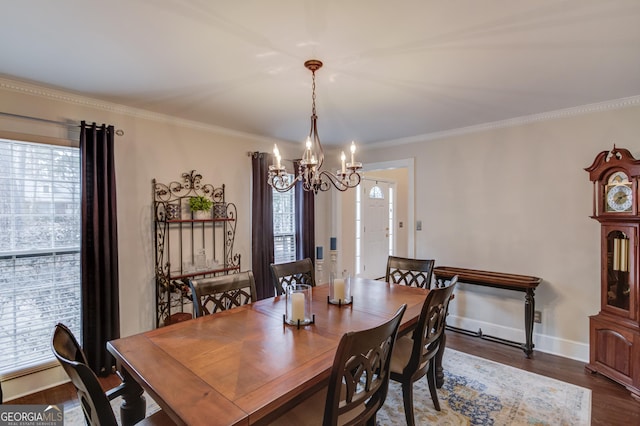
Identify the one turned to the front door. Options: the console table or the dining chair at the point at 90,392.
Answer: the dining chair

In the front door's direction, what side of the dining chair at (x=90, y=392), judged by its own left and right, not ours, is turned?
front

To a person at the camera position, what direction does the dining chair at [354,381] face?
facing away from the viewer and to the left of the viewer

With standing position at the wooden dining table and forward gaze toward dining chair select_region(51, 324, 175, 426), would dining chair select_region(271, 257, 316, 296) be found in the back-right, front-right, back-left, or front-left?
back-right

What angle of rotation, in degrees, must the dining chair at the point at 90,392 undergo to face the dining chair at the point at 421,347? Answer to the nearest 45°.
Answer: approximately 45° to its right

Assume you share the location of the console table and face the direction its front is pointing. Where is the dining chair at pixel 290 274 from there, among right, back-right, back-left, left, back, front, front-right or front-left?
front

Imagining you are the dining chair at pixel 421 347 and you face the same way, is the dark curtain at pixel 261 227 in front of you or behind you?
in front

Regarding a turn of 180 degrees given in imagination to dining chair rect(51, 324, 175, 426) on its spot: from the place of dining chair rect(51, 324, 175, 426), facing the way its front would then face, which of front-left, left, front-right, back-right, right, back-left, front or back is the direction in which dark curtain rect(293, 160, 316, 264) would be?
back

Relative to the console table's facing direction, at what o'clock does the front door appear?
The front door is roughly at 3 o'clock from the console table.

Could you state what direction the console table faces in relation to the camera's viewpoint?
facing the viewer and to the left of the viewer

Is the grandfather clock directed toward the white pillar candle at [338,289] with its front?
yes

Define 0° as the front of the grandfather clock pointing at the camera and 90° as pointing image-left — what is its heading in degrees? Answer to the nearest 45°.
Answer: approximately 45°

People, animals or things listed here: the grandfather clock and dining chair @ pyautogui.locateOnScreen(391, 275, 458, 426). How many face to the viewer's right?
0

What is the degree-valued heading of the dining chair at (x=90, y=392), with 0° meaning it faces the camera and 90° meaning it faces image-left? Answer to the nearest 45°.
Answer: approximately 225°

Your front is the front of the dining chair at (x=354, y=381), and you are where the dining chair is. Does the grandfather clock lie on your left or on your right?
on your right

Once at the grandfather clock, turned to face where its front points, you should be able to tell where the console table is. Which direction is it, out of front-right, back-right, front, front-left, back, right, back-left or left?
front-right
